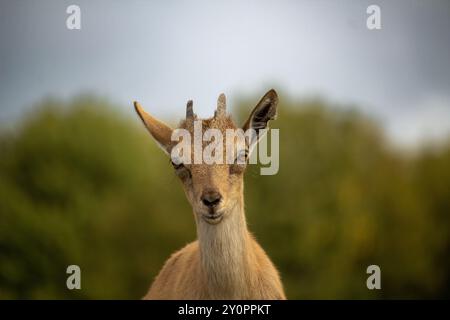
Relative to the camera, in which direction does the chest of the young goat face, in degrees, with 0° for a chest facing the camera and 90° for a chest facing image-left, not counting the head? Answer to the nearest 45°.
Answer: approximately 0°
